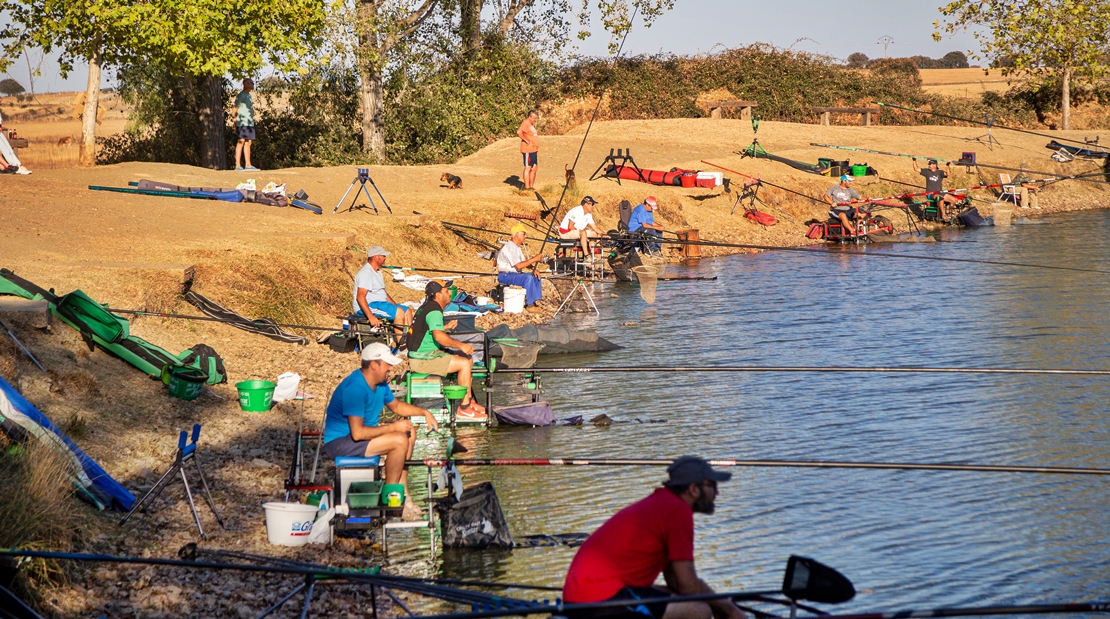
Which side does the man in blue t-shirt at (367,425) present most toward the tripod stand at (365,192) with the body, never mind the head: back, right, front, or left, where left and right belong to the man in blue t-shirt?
left

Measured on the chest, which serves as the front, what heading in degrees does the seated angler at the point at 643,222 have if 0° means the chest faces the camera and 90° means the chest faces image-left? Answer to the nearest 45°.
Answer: approximately 270°

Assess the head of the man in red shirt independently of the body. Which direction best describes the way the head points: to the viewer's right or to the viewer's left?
to the viewer's right

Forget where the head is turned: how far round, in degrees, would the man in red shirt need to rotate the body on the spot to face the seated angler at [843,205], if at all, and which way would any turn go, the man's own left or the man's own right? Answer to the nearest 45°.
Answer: approximately 90° to the man's own left

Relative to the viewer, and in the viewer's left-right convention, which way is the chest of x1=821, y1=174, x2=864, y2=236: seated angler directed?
facing the viewer and to the right of the viewer

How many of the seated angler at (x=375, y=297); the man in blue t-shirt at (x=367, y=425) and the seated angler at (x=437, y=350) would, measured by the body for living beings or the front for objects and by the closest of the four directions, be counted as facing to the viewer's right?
3

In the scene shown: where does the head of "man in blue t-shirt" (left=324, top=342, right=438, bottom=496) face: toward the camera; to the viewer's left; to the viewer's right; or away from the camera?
to the viewer's right

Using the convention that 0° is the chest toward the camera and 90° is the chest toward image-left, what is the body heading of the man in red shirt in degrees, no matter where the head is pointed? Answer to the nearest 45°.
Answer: approximately 270°

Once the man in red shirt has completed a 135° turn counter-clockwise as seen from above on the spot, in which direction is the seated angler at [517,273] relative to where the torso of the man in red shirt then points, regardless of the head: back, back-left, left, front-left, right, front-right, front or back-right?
front-right

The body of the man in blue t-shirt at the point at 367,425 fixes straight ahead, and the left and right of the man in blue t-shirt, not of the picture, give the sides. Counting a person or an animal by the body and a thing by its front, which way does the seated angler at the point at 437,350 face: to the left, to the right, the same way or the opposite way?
the same way

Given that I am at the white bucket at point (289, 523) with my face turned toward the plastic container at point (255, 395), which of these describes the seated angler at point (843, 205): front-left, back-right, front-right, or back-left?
front-right

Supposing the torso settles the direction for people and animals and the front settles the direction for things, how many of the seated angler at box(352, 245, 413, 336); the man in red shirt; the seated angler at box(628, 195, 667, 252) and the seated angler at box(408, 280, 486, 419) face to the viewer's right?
4

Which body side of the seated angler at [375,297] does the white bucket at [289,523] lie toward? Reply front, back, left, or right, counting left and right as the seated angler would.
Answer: right

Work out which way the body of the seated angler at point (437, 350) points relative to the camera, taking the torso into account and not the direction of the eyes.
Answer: to the viewer's right

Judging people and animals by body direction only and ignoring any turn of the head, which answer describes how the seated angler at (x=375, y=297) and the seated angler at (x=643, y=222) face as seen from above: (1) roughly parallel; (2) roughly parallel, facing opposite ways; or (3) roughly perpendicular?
roughly parallel
